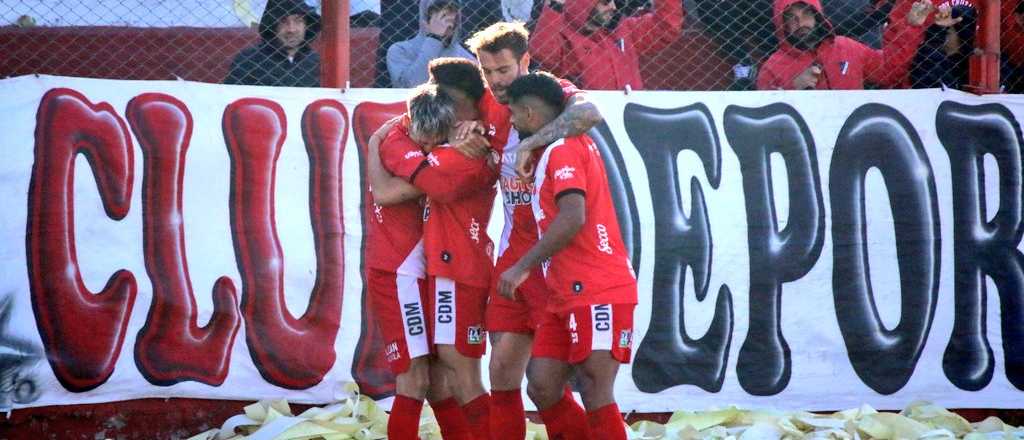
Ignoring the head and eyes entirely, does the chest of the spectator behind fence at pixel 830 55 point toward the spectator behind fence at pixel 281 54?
no

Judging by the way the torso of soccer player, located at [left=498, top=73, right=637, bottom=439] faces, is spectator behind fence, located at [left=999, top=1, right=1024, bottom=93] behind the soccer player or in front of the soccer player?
behind

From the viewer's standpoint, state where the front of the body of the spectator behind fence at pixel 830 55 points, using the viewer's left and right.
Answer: facing the viewer

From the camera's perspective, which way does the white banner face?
toward the camera

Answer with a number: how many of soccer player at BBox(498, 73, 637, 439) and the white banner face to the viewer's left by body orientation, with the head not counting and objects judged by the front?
1

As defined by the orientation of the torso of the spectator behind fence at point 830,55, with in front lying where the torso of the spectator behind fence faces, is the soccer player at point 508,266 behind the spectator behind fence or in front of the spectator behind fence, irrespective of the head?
in front

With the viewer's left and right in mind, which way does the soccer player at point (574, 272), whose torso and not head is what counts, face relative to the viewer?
facing to the left of the viewer

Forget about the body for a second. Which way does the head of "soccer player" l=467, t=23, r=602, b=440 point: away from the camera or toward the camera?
toward the camera

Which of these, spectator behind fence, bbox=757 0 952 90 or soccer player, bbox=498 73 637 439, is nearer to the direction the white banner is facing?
the soccer player

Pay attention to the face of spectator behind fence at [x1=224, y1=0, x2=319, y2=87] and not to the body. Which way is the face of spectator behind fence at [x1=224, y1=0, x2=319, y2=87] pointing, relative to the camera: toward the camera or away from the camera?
toward the camera

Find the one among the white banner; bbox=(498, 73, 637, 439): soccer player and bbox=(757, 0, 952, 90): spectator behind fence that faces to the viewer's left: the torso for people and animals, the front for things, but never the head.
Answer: the soccer player
